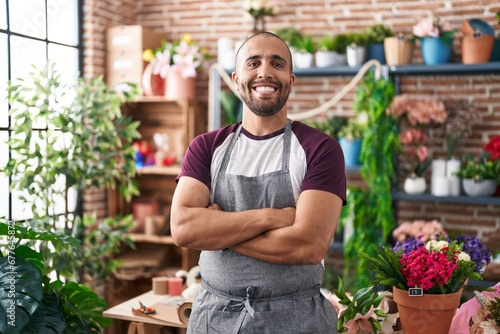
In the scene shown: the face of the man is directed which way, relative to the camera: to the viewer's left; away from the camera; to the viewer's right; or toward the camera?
toward the camera

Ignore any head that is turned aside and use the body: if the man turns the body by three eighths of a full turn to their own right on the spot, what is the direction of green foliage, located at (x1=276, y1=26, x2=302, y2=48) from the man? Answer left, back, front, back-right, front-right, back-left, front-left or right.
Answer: front-right

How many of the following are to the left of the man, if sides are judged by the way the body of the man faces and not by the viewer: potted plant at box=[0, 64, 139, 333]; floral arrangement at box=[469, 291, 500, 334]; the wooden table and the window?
1

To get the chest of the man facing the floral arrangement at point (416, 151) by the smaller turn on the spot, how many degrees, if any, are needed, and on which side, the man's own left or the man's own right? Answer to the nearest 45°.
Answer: approximately 135° to the man's own left

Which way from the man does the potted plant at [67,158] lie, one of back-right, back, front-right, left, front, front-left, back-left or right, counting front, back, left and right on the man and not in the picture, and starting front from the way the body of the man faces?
back-right

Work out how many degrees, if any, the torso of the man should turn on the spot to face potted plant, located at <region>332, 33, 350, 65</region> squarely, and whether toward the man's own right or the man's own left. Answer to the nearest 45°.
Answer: approximately 180°

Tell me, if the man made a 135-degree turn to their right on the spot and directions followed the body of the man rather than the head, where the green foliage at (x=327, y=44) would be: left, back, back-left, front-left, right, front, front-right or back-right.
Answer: front-right

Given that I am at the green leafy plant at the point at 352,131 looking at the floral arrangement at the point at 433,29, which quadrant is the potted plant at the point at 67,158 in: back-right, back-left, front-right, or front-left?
back-right

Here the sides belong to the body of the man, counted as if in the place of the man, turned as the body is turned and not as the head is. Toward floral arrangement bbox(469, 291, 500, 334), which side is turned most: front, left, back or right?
left

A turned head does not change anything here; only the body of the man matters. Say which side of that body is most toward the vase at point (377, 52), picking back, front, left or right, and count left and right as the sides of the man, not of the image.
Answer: back

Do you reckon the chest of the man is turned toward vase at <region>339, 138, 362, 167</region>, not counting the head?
no

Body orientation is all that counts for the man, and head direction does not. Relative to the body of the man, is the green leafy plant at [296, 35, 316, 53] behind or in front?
behind

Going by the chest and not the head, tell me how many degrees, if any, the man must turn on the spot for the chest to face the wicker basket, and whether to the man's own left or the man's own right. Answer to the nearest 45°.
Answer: approximately 180°

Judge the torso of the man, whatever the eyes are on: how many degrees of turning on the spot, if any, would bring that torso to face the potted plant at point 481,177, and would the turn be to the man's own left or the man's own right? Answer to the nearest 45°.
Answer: approximately 135° to the man's own left

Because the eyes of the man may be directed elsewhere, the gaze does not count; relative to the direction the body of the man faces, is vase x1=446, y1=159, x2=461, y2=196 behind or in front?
behind

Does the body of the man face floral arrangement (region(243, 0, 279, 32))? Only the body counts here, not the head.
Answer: no

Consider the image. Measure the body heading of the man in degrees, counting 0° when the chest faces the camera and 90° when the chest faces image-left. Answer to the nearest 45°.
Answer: approximately 0°

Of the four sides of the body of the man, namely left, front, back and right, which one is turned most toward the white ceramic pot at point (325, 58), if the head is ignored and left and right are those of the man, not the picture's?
back

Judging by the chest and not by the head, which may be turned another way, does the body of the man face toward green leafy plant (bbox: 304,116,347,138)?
no

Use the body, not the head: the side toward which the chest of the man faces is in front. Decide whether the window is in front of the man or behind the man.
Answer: behind

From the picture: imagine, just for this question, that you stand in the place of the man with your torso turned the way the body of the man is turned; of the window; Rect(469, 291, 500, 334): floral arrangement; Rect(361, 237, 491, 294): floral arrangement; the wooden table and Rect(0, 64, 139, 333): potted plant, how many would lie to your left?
2
